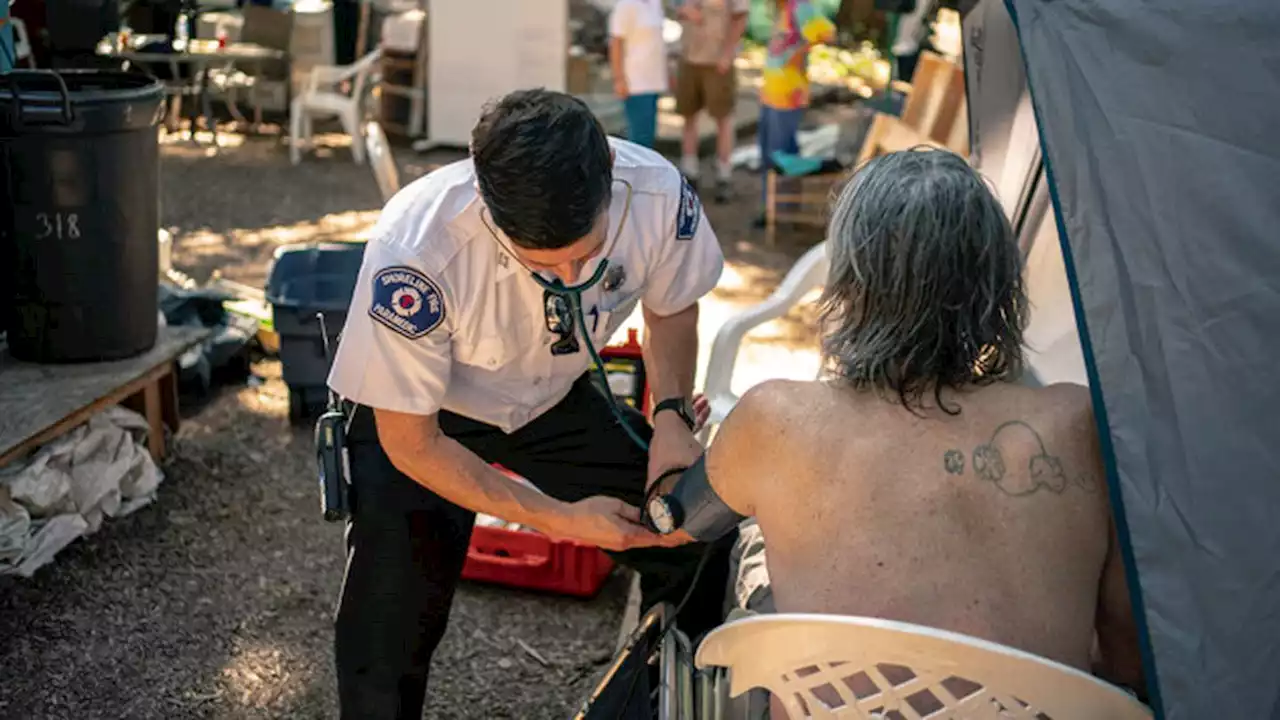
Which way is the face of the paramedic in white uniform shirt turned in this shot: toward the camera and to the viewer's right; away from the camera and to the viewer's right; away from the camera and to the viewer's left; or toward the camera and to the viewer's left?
toward the camera and to the viewer's right

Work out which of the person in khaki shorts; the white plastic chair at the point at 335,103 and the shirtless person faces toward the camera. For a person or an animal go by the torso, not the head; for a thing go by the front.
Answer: the person in khaki shorts

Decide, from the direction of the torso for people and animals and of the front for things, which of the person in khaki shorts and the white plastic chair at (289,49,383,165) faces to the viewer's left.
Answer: the white plastic chair

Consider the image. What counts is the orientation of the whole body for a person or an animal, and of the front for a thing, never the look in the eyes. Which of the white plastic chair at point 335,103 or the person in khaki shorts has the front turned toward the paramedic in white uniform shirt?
the person in khaki shorts

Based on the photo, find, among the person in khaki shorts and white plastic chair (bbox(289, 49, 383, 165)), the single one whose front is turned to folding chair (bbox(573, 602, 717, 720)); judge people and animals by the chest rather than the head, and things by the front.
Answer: the person in khaki shorts

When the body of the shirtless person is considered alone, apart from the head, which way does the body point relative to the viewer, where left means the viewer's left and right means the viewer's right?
facing away from the viewer

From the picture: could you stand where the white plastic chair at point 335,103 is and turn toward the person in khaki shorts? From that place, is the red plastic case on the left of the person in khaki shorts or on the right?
right

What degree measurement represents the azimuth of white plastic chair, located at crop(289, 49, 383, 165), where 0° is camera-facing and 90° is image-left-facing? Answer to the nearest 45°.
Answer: approximately 90°

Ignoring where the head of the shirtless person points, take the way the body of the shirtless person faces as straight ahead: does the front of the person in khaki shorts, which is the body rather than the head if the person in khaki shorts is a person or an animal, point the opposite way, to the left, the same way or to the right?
the opposite way

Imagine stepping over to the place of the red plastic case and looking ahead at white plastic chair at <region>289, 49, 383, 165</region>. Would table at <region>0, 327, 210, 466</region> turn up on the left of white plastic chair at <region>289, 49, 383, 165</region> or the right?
left

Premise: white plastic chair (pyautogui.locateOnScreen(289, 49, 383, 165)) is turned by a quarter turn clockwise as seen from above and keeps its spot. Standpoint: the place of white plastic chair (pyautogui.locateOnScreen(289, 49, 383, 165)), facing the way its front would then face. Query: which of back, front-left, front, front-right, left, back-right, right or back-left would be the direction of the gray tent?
back
